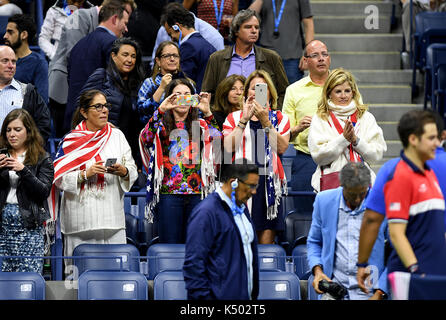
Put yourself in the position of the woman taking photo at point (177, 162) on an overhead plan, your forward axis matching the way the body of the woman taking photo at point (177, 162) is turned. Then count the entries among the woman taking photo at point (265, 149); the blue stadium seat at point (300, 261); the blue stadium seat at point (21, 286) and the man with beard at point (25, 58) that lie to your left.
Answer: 2

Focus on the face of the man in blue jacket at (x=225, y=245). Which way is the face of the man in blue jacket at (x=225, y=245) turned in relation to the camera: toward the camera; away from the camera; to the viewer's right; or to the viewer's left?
to the viewer's right

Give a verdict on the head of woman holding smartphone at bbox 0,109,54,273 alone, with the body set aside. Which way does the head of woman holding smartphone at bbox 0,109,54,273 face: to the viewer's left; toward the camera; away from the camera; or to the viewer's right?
toward the camera

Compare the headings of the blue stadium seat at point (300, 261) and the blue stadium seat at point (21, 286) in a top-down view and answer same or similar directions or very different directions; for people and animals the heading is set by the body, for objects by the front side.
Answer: same or similar directions

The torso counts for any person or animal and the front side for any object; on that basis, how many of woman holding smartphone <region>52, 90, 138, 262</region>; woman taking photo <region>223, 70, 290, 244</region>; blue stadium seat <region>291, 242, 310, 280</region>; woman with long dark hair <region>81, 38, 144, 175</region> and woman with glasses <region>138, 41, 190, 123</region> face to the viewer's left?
0

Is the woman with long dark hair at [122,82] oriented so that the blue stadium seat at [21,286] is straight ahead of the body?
no

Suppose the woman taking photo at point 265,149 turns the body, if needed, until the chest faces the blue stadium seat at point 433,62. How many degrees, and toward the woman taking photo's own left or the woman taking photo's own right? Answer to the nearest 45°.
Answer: approximately 135° to the woman taking photo's own left

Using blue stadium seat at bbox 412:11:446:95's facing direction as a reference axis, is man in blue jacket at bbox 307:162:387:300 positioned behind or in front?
in front

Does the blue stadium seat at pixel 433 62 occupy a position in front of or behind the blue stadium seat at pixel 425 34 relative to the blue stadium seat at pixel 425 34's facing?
in front

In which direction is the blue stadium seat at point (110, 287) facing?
toward the camera

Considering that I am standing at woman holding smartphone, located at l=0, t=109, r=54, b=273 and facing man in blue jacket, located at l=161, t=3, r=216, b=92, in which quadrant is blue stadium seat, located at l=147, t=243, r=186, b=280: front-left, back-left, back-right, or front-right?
front-right

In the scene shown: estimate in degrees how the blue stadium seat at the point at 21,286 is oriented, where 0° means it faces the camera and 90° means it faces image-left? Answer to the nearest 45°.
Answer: approximately 0°

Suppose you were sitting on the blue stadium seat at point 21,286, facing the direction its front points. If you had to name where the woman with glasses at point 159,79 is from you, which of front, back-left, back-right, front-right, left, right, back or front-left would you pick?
back-left

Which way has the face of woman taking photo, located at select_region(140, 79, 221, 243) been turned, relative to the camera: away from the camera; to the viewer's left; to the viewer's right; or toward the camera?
toward the camera

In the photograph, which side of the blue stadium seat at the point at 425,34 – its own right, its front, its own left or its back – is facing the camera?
front

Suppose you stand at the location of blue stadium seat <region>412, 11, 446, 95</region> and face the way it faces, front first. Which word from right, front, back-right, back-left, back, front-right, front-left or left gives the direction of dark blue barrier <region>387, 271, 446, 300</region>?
front

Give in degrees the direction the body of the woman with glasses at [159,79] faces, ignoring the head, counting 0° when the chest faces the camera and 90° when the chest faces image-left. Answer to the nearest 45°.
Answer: approximately 315°

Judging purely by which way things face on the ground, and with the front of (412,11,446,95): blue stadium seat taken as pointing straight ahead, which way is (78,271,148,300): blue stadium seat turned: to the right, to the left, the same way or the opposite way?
the same way

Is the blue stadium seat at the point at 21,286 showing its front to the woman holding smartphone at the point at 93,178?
no

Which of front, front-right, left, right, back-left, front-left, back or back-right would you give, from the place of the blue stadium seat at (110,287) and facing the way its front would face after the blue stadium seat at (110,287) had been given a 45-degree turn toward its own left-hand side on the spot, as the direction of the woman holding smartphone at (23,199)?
back

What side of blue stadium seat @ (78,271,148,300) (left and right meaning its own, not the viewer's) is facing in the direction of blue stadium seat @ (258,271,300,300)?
left

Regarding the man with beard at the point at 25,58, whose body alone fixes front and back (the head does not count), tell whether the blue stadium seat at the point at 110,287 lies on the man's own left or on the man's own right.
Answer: on the man's own left
